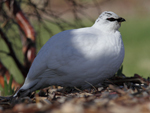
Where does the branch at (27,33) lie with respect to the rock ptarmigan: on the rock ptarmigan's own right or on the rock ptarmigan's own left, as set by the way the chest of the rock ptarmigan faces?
on the rock ptarmigan's own left

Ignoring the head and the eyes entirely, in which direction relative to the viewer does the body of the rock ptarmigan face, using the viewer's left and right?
facing to the right of the viewer
